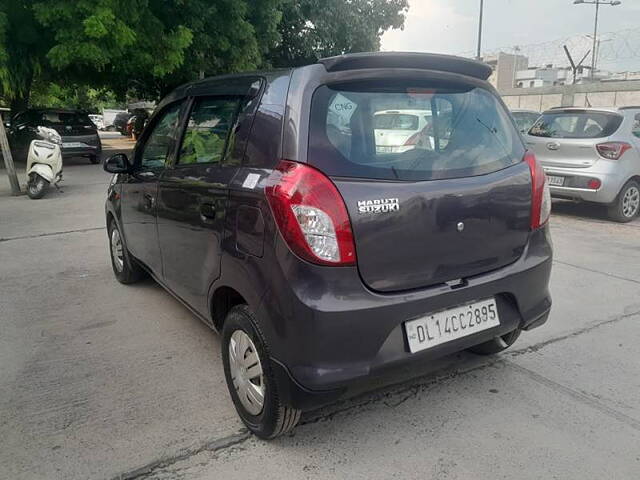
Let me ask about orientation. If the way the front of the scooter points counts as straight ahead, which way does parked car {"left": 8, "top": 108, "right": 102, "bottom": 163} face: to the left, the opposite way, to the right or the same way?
to the right

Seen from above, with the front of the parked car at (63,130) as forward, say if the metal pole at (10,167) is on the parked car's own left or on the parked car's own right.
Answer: on the parked car's own left

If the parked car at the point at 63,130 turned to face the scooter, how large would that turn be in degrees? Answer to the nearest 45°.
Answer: approximately 135° to its left

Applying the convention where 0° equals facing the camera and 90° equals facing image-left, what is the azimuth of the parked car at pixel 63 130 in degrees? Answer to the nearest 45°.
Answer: approximately 135°

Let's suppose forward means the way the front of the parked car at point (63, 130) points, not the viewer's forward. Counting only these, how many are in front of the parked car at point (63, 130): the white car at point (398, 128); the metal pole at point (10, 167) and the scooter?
0

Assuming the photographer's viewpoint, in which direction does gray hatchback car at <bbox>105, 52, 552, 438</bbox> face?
facing away from the viewer and to the left of the viewer

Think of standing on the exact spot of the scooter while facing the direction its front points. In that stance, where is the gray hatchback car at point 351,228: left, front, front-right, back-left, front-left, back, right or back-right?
front-left

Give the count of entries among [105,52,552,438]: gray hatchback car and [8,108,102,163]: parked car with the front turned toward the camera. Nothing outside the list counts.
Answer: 0

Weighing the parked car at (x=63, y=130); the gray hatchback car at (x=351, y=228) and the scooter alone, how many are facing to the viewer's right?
0

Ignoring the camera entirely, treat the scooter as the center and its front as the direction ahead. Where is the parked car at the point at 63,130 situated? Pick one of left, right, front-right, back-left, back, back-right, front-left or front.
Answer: back-right

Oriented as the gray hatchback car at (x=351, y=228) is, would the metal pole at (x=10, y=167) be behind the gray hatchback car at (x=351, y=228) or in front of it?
in front
